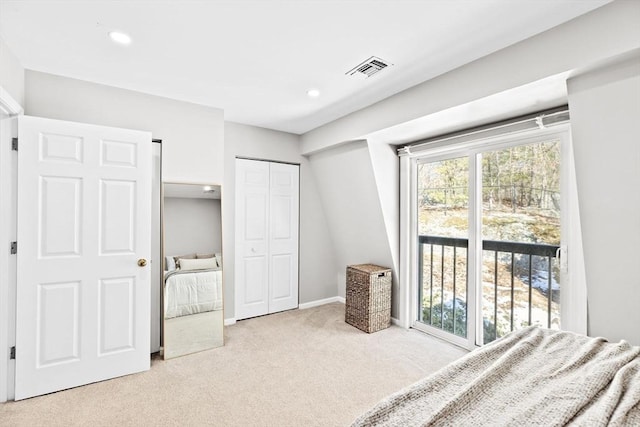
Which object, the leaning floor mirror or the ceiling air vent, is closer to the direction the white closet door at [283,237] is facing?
the ceiling air vent

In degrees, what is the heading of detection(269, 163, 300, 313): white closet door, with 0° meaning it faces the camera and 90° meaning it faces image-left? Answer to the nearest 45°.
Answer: approximately 315°

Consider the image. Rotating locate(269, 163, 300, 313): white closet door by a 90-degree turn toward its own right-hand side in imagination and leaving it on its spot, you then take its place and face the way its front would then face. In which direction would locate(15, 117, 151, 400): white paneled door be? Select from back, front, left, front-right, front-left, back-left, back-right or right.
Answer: front

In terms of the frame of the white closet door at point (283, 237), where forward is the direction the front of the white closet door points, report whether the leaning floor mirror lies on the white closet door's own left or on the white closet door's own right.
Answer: on the white closet door's own right
